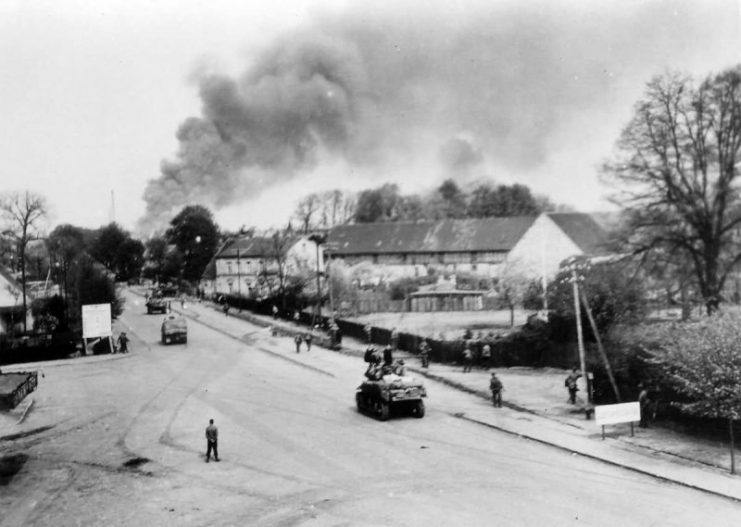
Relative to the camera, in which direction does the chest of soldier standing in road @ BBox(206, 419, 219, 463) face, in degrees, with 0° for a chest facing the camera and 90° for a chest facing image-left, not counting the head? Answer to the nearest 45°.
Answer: approximately 180°

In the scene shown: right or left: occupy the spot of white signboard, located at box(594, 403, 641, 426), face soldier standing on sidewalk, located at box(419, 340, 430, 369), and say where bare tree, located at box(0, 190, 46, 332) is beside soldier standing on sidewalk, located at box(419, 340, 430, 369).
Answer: left

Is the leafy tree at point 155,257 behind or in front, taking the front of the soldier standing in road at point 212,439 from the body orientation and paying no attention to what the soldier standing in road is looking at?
in front

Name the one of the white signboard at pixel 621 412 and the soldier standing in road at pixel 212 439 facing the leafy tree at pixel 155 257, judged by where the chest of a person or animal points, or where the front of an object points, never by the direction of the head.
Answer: the soldier standing in road

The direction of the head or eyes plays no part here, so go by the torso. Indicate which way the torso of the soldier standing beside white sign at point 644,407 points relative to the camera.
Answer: to the viewer's left

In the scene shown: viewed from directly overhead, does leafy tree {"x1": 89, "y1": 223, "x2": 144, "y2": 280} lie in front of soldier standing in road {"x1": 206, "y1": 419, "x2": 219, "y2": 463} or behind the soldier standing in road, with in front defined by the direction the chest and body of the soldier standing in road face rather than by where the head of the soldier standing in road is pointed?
in front

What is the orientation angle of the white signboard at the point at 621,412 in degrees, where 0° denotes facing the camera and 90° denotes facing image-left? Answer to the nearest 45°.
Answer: approximately 0°

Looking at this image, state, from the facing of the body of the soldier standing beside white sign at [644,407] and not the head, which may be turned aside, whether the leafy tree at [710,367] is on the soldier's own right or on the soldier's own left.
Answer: on the soldier's own left

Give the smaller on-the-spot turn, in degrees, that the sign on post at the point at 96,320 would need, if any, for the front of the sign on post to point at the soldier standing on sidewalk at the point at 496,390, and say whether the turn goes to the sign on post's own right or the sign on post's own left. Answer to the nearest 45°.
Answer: approximately 45° to the sign on post's own left

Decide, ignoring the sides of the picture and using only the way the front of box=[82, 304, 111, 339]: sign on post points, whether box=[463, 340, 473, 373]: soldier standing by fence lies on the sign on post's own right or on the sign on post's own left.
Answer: on the sign on post's own left

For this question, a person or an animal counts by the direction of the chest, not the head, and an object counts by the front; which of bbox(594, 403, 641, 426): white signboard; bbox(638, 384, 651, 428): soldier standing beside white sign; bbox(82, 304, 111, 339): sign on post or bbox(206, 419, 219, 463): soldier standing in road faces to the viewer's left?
bbox(638, 384, 651, 428): soldier standing beside white sign
